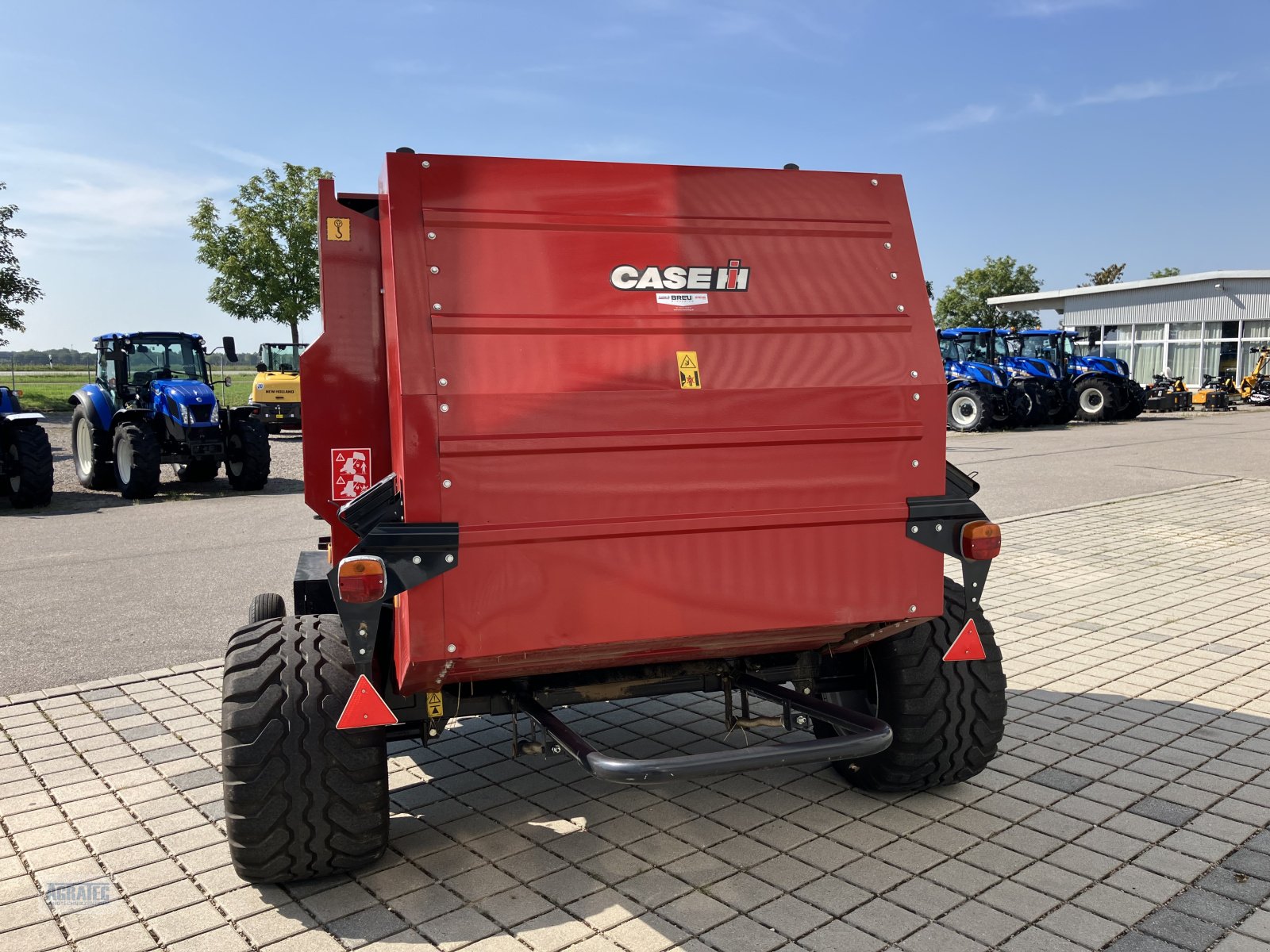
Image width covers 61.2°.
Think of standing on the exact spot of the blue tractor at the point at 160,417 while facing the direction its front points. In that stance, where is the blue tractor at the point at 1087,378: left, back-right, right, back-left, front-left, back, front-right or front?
front-left

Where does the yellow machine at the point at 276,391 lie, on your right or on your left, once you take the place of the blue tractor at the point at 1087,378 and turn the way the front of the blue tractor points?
on your right

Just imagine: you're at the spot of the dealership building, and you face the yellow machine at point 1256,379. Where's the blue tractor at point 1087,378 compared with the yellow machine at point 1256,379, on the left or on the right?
right

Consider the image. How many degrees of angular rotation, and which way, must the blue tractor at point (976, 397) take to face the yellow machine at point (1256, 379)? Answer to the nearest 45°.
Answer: approximately 90° to its left

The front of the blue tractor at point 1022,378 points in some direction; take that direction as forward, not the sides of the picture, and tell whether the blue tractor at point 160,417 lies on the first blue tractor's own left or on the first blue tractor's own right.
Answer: on the first blue tractor's own right

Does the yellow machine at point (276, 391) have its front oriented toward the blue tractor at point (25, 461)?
no

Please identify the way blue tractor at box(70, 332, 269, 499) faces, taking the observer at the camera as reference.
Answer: facing the viewer and to the right of the viewer
